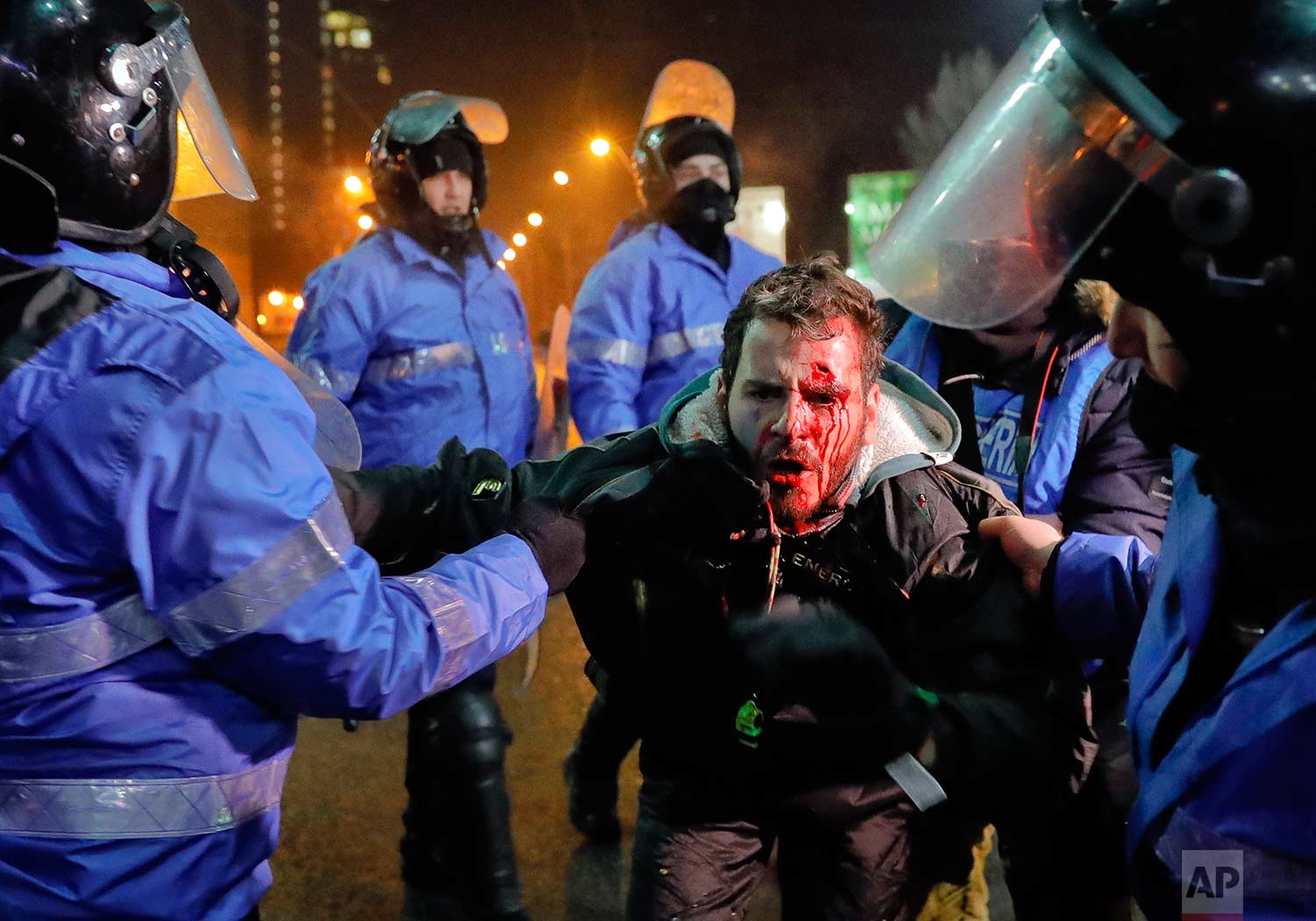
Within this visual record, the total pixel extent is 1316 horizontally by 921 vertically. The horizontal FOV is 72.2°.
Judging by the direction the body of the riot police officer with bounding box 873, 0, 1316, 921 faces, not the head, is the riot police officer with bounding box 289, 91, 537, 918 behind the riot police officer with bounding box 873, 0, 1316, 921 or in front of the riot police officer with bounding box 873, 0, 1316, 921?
in front

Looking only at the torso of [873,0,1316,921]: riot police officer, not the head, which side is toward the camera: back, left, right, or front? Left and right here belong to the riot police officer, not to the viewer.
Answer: left

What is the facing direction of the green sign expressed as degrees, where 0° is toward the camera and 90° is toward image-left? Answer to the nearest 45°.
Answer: approximately 0°

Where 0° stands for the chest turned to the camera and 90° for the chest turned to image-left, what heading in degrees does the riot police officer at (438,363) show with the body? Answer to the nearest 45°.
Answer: approximately 315°

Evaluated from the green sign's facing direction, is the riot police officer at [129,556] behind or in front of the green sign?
in front

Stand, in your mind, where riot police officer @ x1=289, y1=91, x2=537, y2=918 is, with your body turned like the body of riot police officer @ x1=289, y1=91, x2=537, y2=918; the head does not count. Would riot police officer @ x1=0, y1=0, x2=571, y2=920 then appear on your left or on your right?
on your right

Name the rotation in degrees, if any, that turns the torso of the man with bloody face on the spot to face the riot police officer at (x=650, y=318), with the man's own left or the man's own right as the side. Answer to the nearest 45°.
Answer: approximately 180°

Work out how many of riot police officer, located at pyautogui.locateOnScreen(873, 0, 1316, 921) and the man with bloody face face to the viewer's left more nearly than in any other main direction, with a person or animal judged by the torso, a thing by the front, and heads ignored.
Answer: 1

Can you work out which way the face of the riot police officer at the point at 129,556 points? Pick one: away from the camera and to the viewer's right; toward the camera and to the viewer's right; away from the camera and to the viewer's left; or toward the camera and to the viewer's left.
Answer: away from the camera and to the viewer's right

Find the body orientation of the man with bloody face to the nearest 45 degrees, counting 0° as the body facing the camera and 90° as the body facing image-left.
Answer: approximately 0°

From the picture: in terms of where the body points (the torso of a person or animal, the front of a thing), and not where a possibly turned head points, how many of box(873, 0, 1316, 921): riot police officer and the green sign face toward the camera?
1

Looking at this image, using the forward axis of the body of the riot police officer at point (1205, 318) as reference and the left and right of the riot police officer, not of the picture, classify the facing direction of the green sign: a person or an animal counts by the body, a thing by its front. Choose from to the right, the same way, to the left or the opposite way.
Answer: to the left

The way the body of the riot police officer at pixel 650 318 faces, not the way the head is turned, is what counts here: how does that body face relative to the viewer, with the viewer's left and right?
facing the viewer and to the right of the viewer

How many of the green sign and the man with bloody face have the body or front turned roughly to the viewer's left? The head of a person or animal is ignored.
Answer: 0

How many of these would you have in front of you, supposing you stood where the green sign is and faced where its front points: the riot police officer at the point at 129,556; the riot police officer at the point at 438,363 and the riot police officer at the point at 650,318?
3
